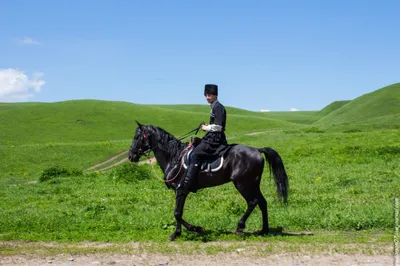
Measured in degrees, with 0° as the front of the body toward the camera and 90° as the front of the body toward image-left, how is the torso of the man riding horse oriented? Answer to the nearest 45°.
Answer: approximately 90°

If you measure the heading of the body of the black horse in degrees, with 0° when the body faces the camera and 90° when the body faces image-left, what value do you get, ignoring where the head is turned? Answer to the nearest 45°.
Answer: approximately 90°
